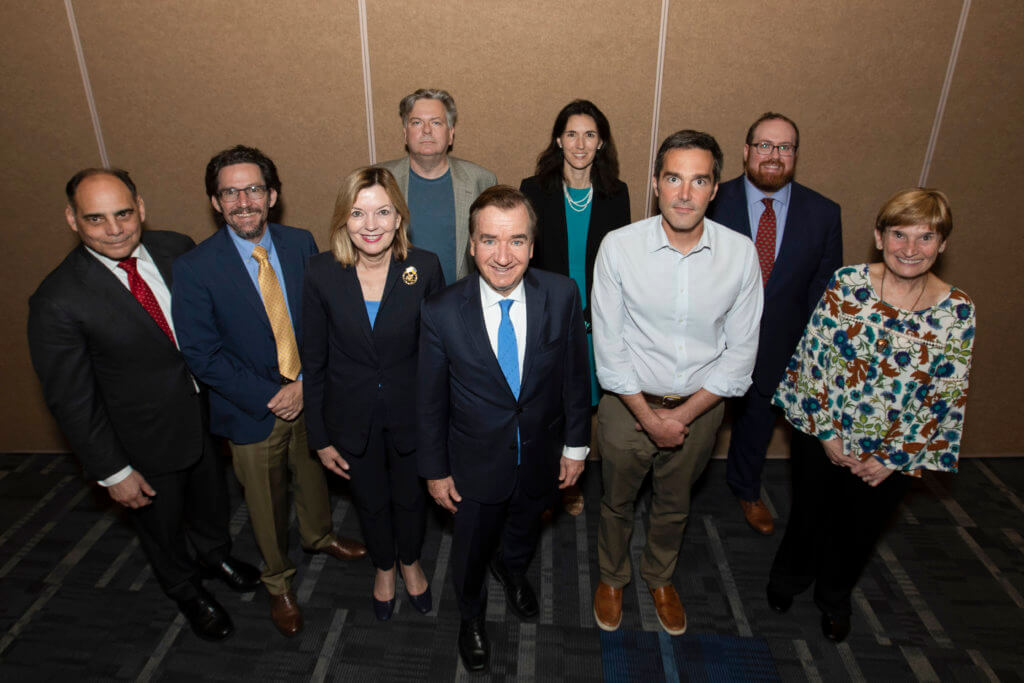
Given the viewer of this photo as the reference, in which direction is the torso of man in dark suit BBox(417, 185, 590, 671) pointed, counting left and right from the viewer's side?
facing the viewer

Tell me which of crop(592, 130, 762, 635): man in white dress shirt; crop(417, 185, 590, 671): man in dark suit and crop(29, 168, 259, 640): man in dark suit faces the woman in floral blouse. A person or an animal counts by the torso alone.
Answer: crop(29, 168, 259, 640): man in dark suit

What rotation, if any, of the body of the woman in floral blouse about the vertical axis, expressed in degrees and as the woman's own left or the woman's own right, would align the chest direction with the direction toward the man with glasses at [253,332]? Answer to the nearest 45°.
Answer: approximately 45° to the woman's own right

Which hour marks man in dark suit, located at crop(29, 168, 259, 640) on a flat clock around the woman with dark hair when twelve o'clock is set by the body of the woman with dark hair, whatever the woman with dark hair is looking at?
The man in dark suit is roughly at 2 o'clock from the woman with dark hair.

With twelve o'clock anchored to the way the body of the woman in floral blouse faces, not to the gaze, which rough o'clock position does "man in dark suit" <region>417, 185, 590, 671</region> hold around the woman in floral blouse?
The man in dark suit is roughly at 2 o'clock from the woman in floral blouse.

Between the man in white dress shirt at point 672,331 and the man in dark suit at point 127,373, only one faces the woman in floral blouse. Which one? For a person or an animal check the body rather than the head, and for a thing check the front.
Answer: the man in dark suit

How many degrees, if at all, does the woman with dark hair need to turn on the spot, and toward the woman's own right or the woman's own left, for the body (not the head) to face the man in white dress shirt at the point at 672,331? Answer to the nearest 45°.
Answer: approximately 45° to the woman's own left

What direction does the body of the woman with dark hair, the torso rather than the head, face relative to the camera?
toward the camera

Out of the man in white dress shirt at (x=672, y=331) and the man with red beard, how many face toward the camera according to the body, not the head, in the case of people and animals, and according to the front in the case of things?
2

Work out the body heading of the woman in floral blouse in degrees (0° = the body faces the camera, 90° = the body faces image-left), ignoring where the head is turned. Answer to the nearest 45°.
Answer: approximately 0°
